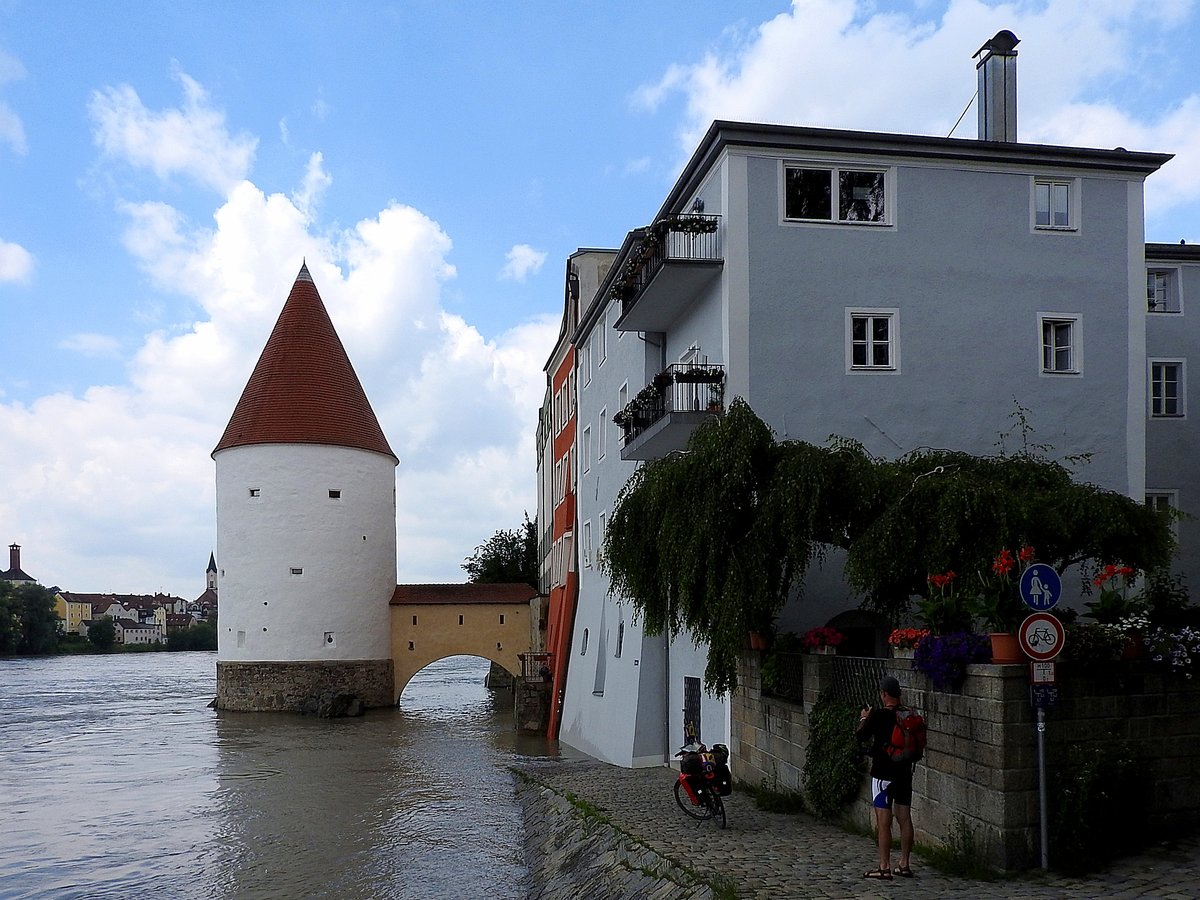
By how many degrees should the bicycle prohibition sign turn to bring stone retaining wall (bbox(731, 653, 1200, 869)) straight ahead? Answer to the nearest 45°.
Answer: approximately 180°
